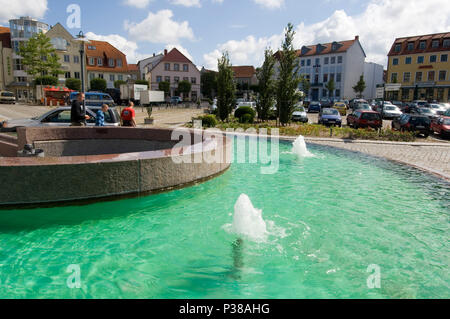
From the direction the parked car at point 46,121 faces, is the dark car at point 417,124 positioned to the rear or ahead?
to the rear

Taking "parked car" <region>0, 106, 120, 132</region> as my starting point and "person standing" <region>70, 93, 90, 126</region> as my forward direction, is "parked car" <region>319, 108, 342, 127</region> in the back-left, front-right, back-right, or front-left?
front-left

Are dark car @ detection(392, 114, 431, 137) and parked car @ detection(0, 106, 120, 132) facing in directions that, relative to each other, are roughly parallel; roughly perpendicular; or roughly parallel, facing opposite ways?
roughly perpendicular

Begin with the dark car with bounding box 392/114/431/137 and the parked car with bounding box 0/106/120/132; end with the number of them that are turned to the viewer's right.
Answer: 0

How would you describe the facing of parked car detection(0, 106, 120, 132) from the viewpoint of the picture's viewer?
facing to the left of the viewer

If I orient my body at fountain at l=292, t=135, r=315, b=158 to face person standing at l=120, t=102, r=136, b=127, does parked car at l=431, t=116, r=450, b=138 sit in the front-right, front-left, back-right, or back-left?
back-right

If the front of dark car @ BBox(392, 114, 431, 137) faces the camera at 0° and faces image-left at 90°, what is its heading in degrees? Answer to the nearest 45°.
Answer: approximately 135°

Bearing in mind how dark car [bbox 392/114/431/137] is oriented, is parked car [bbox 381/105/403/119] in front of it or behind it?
in front

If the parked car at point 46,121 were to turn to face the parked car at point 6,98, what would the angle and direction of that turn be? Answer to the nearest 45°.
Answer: approximately 90° to its right
